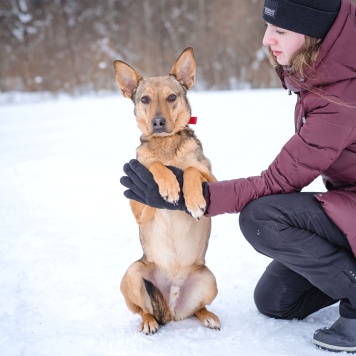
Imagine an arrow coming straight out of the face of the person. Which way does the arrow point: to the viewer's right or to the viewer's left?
to the viewer's left

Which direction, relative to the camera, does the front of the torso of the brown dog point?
toward the camera

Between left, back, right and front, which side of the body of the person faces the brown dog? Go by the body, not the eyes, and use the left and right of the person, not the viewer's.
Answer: front

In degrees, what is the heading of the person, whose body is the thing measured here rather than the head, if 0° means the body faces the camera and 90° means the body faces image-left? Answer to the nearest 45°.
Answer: approximately 90°

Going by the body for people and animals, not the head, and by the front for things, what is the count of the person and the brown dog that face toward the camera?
1

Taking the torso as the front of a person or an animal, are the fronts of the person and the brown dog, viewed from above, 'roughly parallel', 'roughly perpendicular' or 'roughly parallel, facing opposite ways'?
roughly perpendicular
